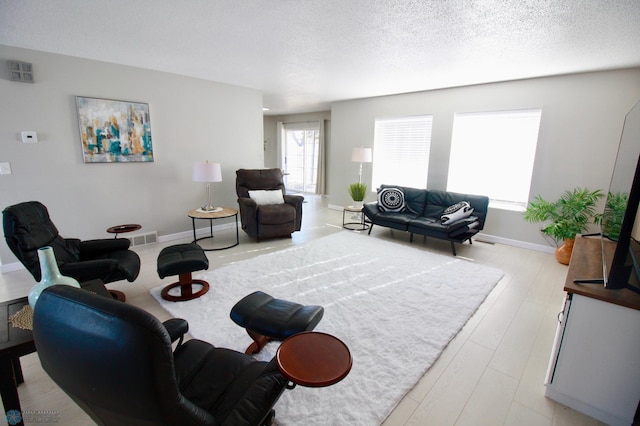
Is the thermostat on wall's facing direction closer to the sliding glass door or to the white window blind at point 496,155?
the white window blind

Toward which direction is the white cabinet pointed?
to the viewer's left

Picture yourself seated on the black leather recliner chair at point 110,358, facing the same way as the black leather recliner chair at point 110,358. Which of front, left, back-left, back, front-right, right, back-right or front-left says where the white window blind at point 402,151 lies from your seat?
front

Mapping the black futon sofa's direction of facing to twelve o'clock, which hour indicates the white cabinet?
The white cabinet is roughly at 10 o'clock from the black futon sofa.

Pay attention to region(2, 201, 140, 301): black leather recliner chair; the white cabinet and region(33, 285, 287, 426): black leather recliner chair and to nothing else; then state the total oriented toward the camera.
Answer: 0

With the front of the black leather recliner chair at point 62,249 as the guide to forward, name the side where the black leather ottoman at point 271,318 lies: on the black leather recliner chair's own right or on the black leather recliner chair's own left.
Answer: on the black leather recliner chair's own right

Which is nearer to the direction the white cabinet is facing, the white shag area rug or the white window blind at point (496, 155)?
the white shag area rug

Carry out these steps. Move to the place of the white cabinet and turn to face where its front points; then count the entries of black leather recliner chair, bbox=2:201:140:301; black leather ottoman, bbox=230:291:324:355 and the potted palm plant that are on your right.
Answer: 1

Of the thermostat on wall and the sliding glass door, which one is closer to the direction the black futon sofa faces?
the thermostat on wall

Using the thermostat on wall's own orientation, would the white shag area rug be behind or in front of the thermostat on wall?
in front

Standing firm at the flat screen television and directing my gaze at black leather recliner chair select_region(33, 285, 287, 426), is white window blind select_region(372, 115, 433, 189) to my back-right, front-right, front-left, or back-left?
back-right

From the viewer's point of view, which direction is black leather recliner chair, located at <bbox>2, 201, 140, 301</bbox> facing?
to the viewer's right

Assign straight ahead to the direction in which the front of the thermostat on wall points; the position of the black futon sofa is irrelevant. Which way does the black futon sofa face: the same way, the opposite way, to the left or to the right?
to the right
